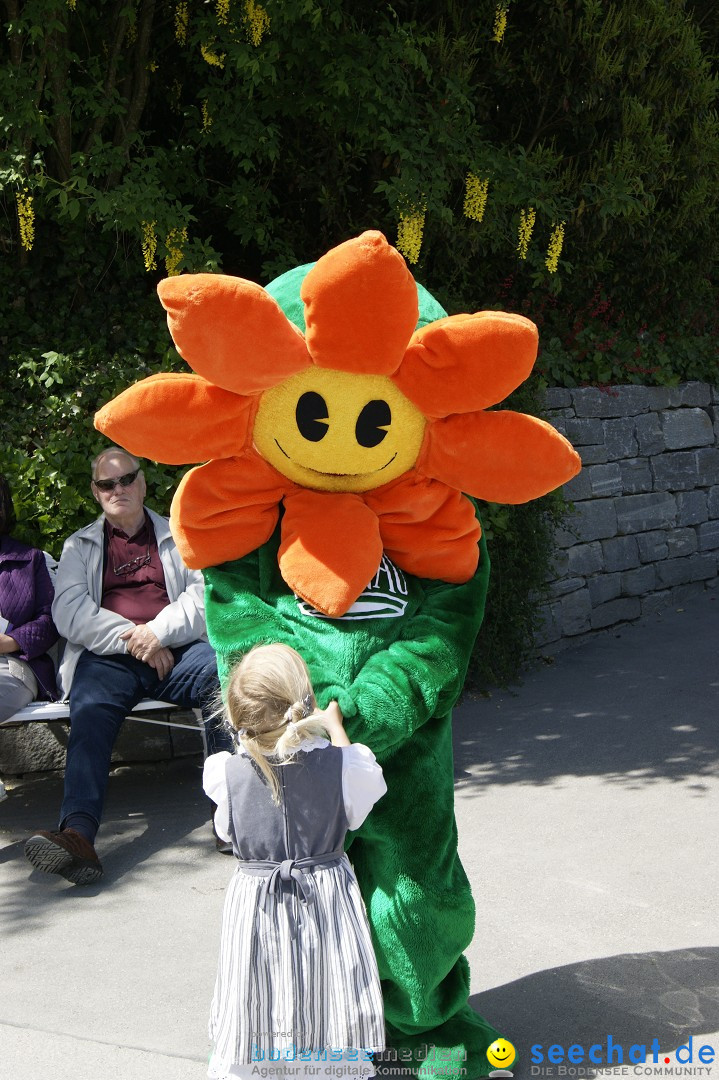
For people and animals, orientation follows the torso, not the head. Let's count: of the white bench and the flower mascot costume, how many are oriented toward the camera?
2

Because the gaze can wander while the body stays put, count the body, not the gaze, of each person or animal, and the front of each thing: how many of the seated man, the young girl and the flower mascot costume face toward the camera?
2

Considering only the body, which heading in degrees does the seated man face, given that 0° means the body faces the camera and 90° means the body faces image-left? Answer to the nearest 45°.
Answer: approximately 0°

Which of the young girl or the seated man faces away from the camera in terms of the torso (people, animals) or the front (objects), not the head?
the young girl

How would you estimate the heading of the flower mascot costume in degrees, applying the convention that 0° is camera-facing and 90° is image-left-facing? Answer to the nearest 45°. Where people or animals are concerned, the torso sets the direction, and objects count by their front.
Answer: approximately 0°

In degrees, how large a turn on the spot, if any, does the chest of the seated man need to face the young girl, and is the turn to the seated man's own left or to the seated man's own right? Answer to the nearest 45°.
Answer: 0° — they already face them

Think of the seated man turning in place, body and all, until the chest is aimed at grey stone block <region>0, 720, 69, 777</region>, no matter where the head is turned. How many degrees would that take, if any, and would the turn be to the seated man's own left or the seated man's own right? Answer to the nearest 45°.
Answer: approximately 135° to the seated man's own right

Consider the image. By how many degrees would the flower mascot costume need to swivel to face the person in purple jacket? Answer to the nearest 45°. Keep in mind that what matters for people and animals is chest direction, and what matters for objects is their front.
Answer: approximately 135° to its right

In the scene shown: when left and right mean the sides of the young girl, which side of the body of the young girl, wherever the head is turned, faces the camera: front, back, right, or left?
back

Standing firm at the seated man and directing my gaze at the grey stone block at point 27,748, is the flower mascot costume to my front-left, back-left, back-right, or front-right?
back-left
